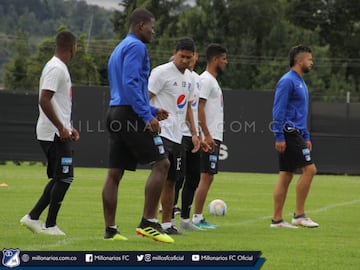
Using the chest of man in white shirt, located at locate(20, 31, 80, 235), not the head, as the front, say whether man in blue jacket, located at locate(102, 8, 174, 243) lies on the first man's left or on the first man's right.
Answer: on the first man's right

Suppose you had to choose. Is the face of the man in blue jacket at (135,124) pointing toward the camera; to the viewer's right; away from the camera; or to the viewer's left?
to the viewer's right

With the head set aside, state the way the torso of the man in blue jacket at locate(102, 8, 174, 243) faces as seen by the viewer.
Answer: to the viewer's right

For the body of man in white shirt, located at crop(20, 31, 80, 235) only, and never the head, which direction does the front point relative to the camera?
to the viewer's right
